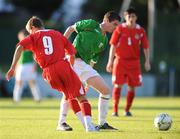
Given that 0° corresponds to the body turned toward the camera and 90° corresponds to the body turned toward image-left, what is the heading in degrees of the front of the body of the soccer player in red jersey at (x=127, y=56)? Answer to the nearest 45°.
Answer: approximately 0°

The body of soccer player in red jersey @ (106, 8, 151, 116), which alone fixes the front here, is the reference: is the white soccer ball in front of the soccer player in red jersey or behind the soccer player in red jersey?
in front

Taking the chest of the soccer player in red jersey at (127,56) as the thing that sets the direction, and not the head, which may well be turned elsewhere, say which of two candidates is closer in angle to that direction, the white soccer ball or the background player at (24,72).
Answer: the white soccer ball
